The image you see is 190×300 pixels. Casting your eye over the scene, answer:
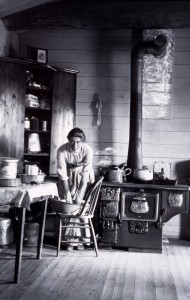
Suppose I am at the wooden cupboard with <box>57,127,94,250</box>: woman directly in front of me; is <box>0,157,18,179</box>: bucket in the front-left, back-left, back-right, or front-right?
front-right

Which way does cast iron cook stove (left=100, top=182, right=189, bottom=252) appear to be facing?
toward the camera

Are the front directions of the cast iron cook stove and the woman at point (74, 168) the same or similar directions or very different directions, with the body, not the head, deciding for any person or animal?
same or similar directions

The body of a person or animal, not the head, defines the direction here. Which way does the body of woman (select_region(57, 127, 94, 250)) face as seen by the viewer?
toward the camera

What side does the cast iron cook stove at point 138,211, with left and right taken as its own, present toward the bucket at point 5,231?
right
